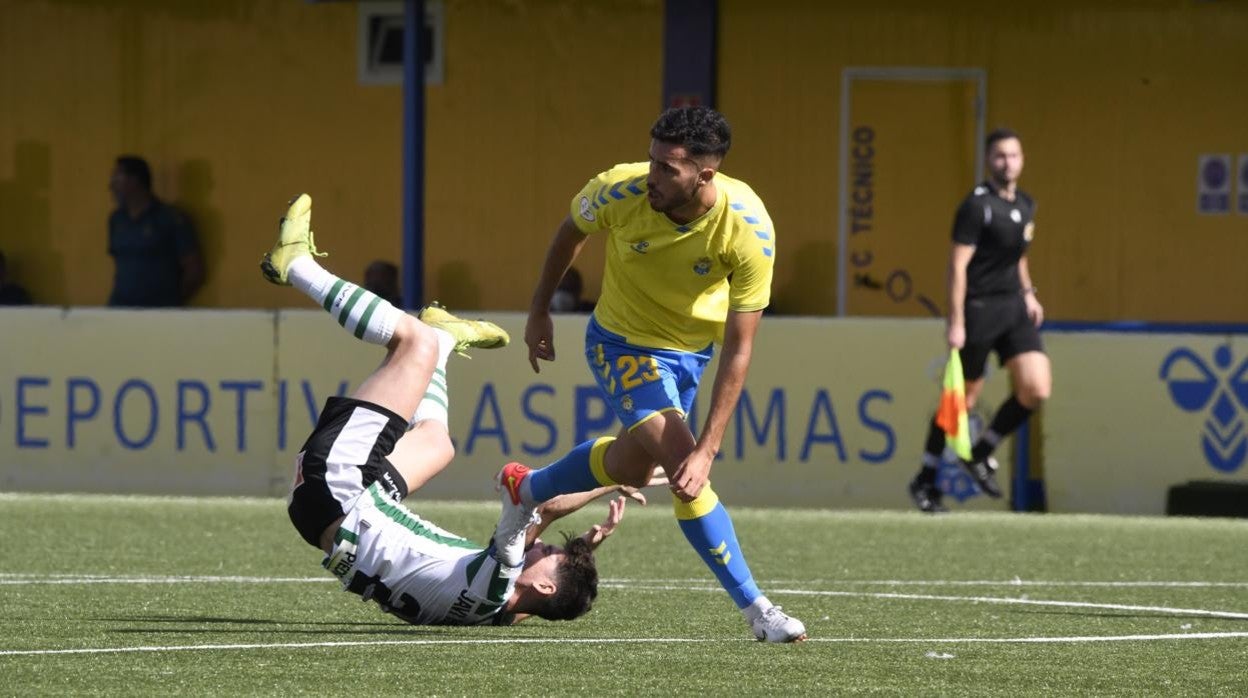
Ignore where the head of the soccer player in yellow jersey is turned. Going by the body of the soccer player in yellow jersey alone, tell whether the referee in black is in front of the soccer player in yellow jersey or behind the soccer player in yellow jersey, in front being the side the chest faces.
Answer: behind

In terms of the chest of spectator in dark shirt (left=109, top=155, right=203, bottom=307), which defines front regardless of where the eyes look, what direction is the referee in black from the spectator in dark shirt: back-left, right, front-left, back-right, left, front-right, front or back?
left

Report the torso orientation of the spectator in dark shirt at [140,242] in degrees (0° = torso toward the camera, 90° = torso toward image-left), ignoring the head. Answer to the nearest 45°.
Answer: approximately 45°

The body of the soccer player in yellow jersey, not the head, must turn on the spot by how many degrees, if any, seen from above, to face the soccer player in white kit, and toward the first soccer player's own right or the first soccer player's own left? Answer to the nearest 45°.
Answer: approximately 90° to the first soccer player's own right

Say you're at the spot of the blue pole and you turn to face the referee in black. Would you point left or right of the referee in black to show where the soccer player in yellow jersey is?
right

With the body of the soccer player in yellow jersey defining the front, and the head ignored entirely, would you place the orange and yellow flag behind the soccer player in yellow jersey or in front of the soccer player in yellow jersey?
behind

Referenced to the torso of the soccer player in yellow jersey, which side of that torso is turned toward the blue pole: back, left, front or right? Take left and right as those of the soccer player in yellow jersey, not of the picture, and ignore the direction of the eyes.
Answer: back

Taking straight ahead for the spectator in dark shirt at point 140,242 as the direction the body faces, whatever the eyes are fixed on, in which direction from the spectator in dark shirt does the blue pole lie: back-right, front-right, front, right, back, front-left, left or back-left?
left

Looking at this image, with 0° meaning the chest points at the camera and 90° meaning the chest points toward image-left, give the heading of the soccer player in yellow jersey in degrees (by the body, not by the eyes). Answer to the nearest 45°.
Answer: approximately 0°

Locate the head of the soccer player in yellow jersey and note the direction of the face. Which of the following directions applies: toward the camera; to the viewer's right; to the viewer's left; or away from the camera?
to the viewer's left
